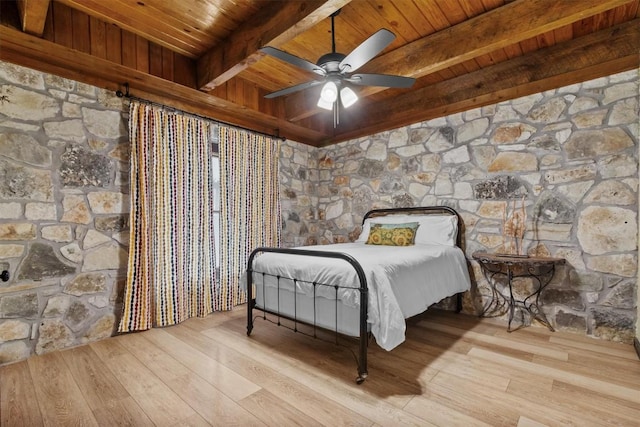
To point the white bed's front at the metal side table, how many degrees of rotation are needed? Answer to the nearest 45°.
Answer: approximately 180°

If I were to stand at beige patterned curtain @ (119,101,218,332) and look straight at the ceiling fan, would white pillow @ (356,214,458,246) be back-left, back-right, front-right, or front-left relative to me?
front-left

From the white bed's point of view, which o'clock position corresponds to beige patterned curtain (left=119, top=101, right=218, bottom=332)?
The beige patterned curtain is roughly at 2 o'clock from the white bed.

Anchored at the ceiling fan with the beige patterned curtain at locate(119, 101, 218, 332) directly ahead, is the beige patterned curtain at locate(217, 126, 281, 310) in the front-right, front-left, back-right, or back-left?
front-right

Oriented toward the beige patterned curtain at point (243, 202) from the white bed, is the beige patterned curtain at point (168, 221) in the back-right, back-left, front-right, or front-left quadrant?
front-left

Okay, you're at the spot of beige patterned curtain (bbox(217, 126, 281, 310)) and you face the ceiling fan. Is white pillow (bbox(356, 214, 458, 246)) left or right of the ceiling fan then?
left

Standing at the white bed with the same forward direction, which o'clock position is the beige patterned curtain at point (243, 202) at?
The beige patterned curtain is roughly at 3 o'clock from the white bed.

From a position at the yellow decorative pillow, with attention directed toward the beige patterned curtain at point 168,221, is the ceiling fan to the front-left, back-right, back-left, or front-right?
front-left

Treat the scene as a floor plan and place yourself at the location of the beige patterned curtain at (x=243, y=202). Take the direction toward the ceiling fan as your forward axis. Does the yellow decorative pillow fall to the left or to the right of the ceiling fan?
left
